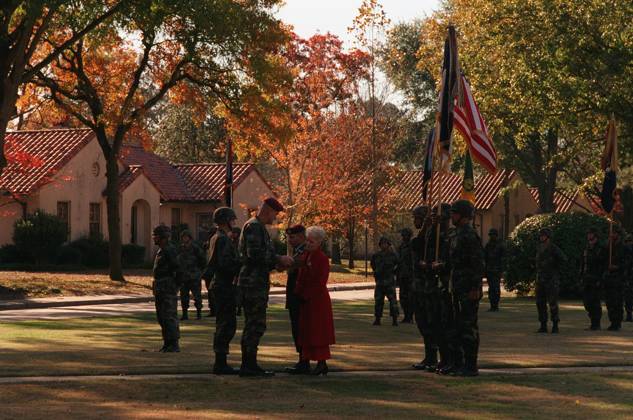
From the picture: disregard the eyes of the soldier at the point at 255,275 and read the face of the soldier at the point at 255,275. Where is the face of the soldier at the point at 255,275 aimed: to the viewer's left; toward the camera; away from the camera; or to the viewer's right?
to the viewer's right

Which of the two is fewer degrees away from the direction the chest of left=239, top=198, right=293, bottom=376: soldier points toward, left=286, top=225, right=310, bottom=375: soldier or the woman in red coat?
the woman in red coat

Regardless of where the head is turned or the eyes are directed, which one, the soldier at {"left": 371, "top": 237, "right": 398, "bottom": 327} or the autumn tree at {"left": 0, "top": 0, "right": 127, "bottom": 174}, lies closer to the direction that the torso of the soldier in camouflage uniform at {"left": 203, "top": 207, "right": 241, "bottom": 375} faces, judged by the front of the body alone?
the soldier

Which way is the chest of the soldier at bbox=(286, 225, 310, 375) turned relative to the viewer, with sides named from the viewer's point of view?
facing to the left of the viewer

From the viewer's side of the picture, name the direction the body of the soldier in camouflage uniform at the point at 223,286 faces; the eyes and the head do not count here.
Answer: to the viewer's right

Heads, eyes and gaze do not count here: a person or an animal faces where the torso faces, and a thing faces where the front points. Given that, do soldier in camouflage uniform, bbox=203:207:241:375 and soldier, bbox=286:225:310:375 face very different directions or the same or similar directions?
very different directions

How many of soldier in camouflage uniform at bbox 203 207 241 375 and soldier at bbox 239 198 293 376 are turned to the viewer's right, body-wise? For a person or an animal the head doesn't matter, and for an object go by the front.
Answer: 2

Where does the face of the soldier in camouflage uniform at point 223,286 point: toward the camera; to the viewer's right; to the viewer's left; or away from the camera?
to the viewer's right

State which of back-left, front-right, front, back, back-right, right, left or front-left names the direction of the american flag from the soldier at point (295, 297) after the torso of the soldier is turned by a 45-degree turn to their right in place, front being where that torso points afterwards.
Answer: right

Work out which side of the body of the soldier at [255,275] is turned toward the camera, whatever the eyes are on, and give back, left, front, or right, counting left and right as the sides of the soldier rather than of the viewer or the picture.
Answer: right

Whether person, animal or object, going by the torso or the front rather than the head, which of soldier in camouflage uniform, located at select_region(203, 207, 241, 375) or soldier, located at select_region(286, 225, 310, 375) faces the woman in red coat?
the soldier in camouflage uniform

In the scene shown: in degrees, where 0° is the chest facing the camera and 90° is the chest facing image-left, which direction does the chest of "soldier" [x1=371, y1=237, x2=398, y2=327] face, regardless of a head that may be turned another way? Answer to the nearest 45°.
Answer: approximately 0°
